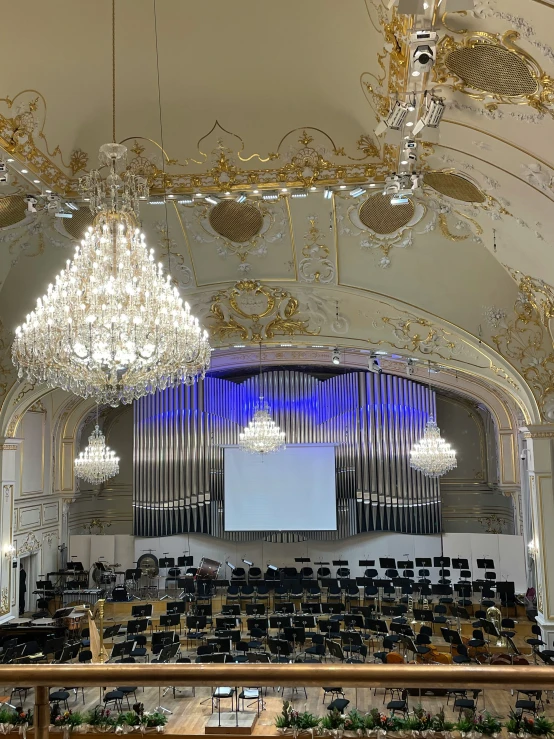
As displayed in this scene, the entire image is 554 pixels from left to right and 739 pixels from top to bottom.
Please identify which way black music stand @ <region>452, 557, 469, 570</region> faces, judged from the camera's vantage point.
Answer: facing away from the viewer

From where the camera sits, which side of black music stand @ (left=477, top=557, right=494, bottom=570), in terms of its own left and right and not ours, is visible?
back

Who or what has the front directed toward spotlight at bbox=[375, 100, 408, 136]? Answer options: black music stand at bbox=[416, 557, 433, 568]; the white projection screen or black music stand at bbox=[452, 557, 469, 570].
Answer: the white projection screen

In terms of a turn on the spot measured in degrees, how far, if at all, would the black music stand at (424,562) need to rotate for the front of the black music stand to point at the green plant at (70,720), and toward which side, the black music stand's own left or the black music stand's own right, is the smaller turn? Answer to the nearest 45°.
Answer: approximately 180°

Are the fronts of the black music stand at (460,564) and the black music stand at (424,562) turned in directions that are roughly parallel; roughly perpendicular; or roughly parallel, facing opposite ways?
roughly parallel

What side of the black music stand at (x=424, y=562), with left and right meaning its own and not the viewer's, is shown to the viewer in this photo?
back

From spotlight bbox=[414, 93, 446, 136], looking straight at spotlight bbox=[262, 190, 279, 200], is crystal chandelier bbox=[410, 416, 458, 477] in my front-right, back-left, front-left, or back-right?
front-right

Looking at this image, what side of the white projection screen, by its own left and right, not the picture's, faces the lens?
front

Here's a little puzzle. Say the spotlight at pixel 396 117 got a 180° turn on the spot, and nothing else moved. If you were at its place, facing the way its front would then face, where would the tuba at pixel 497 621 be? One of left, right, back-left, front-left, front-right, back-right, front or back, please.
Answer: left
